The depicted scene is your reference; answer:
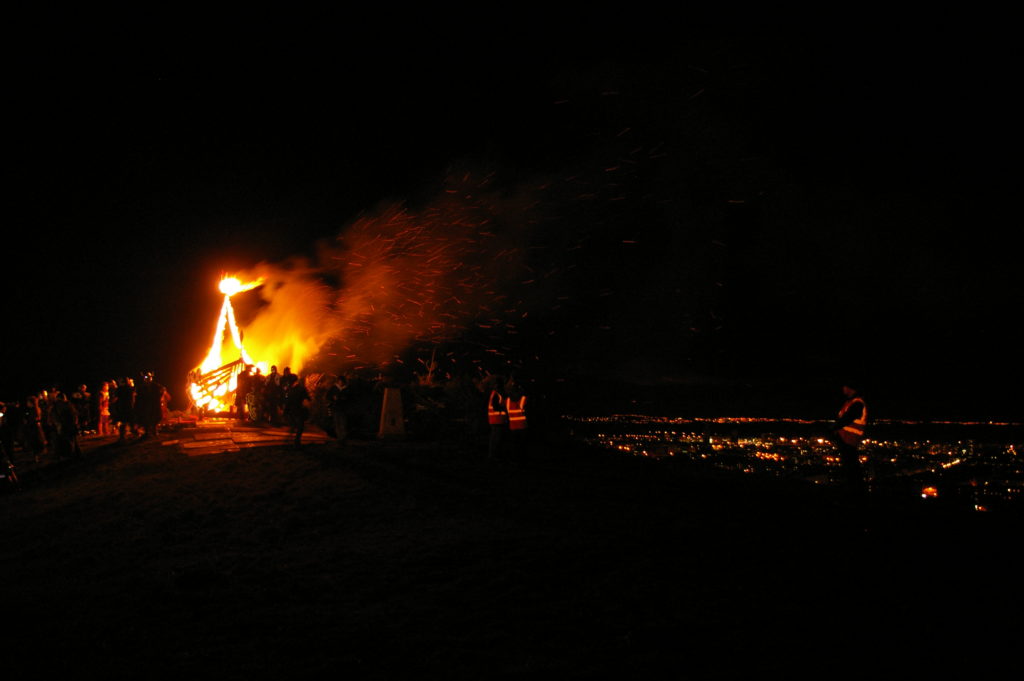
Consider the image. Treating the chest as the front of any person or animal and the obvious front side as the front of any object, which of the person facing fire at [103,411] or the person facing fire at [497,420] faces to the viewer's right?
the person facing fire at [103,411]

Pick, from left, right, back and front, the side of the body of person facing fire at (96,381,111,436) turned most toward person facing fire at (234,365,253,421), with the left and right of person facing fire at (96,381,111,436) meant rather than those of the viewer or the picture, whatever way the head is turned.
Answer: front

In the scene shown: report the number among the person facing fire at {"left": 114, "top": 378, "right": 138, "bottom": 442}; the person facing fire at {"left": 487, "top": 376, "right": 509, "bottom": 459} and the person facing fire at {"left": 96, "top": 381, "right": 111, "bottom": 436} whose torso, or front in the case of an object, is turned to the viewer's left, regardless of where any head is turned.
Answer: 1

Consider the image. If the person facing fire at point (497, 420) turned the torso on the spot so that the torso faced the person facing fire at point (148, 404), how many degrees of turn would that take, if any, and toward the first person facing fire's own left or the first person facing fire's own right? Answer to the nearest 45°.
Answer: approximately 45° to the first person facing fire's own right

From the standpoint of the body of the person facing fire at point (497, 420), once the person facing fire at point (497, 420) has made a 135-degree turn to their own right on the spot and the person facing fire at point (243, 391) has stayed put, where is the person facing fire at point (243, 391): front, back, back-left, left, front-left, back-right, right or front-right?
left

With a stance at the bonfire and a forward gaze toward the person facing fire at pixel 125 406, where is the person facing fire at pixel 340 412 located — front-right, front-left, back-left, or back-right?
front-left

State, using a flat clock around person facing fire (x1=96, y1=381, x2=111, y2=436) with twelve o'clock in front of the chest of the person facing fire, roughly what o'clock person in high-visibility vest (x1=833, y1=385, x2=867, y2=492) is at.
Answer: The person in high-visibility vest is roughly at 2 o'clock from the person facing fire.

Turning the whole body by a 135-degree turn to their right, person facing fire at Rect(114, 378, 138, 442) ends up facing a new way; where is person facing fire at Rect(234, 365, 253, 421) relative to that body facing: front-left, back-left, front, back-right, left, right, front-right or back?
back-left

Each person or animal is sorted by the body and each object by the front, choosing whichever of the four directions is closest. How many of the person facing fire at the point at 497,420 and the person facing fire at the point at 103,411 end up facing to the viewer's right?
1

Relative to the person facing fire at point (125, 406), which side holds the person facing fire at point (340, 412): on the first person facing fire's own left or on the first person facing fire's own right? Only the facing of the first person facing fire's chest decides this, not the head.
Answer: on the first person facing fire's own right

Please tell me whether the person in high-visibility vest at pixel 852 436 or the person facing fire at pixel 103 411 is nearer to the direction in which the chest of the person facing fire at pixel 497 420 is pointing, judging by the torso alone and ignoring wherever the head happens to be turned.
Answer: the person facing fire

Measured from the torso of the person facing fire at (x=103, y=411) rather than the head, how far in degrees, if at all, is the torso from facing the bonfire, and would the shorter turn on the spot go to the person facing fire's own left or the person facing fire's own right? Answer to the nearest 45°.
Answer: approximately 45° to the person facing fire's own left

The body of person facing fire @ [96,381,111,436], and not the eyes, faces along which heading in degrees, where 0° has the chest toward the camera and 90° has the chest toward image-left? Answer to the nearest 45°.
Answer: approximately 270°

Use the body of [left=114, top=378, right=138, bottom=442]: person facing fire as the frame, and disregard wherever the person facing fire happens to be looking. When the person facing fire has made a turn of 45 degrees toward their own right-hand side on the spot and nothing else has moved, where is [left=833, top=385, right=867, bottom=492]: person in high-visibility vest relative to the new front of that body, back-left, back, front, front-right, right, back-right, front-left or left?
front-right

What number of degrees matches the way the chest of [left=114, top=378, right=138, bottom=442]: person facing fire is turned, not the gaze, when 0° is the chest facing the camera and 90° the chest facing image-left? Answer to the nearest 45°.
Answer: approximately 225°

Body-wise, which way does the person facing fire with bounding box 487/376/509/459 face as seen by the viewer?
to the viewer's left
